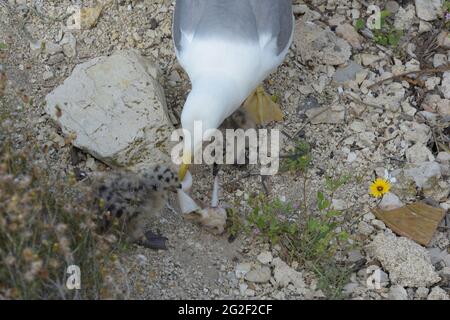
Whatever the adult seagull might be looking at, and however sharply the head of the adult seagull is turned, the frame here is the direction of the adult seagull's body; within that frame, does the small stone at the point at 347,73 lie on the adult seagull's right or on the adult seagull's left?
on the adult seagull's left

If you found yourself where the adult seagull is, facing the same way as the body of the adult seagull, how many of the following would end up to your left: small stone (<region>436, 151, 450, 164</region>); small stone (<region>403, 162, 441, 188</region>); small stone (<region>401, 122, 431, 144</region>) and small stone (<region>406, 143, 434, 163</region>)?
4

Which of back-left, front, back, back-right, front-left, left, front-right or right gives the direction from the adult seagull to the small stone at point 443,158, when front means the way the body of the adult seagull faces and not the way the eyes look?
left

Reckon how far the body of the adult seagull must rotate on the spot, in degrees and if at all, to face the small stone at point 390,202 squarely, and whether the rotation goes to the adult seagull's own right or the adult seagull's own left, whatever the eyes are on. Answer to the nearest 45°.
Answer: approximately 90° to the adult seagull's own left

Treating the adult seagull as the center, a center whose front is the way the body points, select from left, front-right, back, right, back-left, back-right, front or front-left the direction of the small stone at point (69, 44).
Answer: back-right

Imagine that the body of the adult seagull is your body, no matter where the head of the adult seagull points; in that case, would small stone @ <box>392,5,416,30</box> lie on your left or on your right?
on your left

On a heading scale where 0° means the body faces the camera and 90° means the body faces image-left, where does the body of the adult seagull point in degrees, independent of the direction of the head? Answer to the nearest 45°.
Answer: approximately 0°

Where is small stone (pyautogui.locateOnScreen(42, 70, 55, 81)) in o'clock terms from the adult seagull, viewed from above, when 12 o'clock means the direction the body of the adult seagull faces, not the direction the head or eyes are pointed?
The small stone is roughly at 4 o'clock from the adult seagull.

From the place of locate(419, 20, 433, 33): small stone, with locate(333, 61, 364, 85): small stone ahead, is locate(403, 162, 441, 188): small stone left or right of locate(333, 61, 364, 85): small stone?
left

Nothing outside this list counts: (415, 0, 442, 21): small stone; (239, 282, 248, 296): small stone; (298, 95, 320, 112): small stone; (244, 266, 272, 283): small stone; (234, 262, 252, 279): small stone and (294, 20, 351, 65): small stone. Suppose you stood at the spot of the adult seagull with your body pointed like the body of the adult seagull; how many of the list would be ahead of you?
3

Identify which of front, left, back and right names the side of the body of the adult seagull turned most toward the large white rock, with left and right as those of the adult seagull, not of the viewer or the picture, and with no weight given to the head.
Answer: right

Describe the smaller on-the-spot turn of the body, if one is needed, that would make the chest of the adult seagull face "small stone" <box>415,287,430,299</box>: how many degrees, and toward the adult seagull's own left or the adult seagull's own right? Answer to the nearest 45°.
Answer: approximately 45° to the adult seagull's own left

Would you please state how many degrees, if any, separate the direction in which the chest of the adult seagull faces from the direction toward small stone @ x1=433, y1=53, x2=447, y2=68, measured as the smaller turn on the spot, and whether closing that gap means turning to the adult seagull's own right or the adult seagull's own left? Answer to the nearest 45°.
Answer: approximately 135° to the adult seagull's own left

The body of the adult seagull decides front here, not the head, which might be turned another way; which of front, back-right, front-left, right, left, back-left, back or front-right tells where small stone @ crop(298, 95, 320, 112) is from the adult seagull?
back-left

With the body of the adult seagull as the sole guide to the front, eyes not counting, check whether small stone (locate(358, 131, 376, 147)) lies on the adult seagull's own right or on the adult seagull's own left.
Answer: on the adult seagull's own left

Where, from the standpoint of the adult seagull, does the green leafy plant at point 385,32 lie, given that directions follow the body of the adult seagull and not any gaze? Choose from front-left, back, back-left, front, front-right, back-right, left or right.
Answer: back-left
